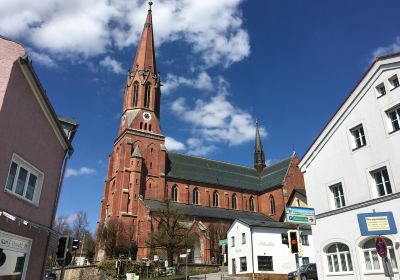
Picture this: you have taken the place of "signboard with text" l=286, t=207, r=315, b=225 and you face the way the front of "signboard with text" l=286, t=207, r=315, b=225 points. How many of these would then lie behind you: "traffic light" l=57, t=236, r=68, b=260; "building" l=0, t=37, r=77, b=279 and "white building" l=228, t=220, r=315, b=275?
1

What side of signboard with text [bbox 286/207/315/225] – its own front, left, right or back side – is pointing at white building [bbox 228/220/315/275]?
back

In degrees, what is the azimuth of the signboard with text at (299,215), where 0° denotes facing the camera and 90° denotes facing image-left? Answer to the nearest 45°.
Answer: approximately 0°

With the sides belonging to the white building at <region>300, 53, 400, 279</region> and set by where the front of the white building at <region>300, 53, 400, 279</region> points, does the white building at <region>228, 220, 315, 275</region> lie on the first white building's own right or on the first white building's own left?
on the first white building's own right

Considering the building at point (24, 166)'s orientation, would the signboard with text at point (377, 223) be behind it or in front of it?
in front

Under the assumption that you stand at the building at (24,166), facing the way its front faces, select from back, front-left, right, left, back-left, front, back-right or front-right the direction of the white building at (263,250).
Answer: left

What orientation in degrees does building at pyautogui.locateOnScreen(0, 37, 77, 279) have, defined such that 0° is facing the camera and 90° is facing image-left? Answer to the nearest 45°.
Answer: approximately 315°

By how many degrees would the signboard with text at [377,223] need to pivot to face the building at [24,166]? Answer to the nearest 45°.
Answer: approximately 45° to its right
